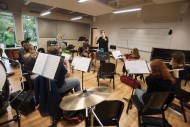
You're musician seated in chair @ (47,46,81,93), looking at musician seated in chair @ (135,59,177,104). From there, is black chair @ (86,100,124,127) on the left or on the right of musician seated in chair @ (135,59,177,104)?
right

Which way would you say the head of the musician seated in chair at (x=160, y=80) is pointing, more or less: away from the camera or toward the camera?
away from the camera

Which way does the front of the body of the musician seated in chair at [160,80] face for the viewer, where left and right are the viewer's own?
facing away from the viewer and to the left of the viewer

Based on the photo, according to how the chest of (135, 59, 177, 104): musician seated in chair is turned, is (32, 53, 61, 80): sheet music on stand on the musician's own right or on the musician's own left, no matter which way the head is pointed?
on the musician's own left

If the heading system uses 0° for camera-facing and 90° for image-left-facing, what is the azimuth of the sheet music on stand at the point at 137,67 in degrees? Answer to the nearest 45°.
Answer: approximately 0°

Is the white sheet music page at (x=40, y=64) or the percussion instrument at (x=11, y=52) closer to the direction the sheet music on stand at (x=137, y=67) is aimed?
the white sheet music page

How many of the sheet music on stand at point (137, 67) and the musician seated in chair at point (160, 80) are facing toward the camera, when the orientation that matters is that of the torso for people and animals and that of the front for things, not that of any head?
1
